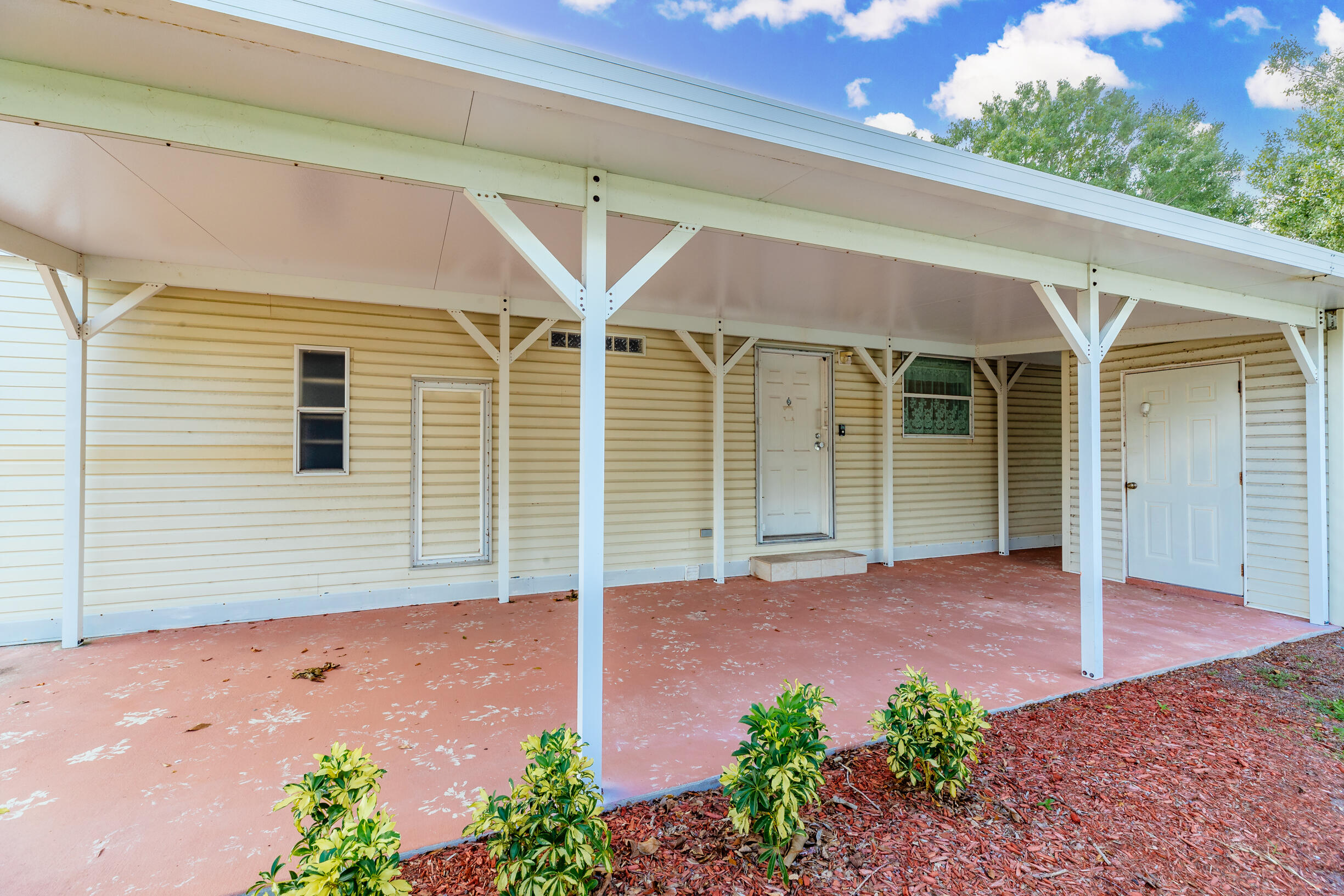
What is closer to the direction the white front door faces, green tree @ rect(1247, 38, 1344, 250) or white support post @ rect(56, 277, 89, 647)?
the white support post

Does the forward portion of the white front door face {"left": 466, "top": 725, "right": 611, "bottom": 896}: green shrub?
yes

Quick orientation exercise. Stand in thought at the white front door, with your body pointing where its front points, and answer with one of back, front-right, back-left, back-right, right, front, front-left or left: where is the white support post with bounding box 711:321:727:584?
front-right

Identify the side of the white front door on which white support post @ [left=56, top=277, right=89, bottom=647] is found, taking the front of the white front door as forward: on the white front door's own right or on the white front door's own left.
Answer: on the white front door's own right

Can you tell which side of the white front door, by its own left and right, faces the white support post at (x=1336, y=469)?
left

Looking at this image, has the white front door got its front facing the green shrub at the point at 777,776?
yes

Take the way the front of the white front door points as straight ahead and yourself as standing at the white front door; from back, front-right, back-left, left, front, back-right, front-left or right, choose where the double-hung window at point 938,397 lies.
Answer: back-left

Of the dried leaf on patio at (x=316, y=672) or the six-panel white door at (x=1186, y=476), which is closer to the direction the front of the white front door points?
the dried leaf on patio

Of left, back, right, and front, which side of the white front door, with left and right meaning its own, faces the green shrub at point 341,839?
front

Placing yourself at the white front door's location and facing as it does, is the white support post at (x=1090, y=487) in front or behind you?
in front

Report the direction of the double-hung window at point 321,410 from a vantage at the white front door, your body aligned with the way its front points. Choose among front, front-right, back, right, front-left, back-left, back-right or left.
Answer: front-right

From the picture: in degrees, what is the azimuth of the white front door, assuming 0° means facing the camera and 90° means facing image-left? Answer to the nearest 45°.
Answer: approximately 0°
